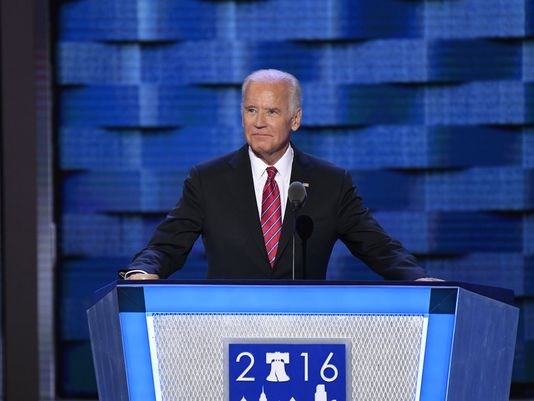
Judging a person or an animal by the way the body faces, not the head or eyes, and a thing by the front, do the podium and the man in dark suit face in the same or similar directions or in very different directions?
same or similar directions

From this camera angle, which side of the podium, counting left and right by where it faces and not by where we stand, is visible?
front

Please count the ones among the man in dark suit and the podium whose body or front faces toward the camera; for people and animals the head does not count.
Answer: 2

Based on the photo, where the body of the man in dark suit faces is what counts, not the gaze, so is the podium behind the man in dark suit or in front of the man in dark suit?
in front

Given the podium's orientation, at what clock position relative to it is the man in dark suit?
The man in dark suit is roughly at 6 o'clock from the podium.

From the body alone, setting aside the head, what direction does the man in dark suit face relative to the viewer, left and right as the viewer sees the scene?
facing the viewer
